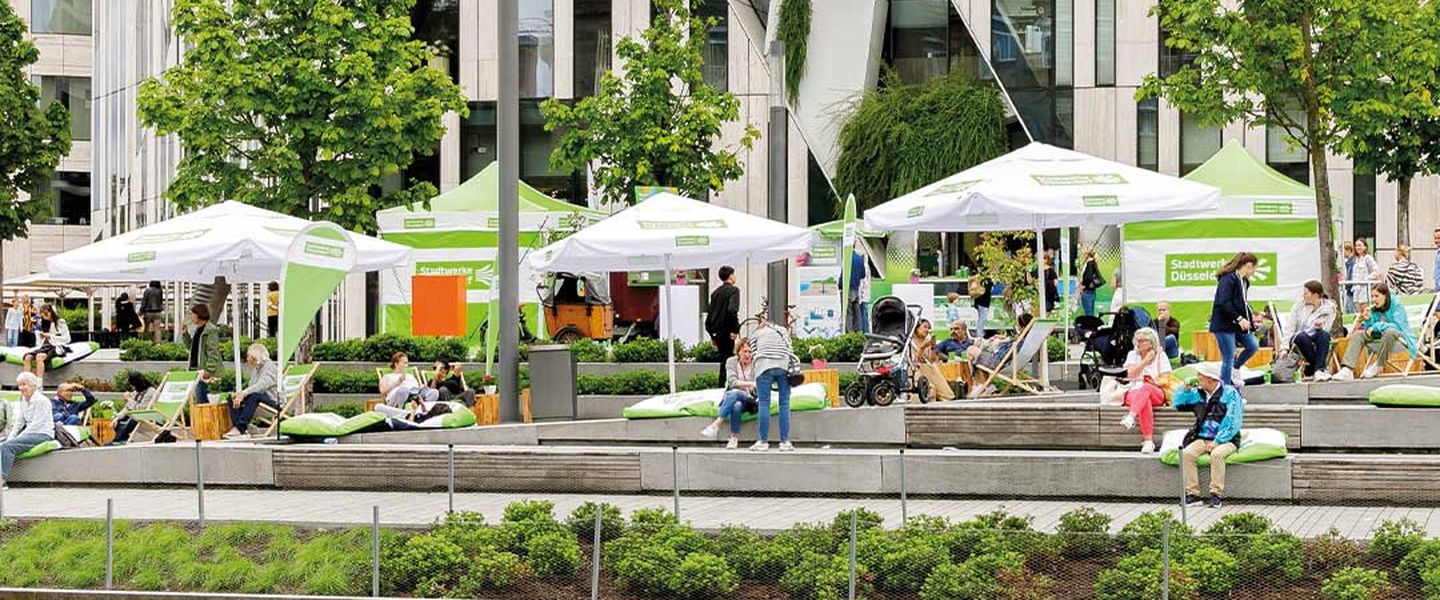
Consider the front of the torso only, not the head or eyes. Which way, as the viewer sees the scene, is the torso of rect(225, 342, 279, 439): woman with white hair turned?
to the viewer's left

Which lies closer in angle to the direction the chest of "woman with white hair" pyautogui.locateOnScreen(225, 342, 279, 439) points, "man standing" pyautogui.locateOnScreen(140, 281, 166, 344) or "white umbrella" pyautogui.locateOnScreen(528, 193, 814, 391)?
the man standing

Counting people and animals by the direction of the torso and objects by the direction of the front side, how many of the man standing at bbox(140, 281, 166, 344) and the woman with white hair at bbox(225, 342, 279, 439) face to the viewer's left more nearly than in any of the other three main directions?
1

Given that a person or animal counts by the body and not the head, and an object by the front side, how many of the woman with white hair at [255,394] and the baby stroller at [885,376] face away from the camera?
0

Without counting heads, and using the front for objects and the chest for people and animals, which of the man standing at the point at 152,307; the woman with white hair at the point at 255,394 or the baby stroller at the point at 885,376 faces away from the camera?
the man standing

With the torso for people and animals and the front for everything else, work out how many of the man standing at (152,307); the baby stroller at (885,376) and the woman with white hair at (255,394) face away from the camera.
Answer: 1

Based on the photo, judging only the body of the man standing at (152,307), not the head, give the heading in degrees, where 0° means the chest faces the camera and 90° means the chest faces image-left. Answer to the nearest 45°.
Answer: approximately 180°

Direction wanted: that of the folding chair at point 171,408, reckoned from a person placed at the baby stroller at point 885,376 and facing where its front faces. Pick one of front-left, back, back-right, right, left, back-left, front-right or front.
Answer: front-right

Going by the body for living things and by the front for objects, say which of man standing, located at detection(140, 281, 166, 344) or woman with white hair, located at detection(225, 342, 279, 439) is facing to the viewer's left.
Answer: the woman with white hair
